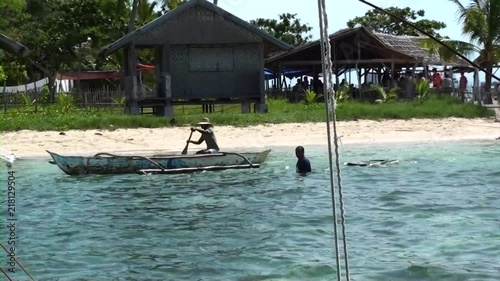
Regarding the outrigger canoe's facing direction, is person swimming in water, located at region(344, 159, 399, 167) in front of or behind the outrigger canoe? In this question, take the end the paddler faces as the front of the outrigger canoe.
behind

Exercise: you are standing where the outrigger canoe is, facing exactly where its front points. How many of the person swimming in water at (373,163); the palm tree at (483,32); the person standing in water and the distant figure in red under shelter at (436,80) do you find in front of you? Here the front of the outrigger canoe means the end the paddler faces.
0

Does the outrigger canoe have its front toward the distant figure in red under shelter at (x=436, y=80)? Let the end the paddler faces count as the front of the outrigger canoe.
no

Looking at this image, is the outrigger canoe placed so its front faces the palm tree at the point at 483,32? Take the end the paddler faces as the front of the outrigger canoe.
no

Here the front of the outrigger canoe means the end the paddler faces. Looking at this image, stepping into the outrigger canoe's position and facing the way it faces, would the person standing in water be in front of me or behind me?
behind

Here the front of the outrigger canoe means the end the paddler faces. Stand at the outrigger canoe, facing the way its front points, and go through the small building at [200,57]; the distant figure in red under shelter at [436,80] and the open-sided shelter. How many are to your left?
0

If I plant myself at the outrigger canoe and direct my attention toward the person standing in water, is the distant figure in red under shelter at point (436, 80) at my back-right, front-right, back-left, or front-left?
front-left

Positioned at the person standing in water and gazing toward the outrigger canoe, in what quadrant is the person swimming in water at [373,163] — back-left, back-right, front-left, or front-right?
back-right

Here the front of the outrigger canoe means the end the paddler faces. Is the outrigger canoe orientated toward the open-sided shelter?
no

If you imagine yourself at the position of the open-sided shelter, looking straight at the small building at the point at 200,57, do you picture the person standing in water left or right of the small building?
left

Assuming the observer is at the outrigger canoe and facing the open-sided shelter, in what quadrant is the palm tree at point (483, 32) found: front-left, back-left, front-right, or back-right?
front-right

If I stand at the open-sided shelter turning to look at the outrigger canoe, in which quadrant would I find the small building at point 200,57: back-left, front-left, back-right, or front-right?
front-right

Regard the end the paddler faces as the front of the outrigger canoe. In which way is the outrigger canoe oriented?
to the viewer's left
